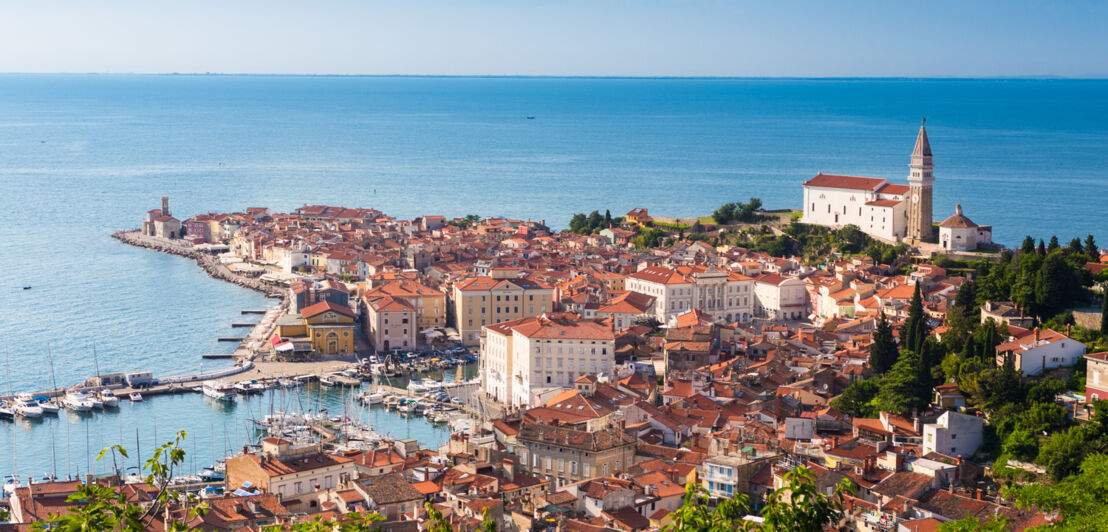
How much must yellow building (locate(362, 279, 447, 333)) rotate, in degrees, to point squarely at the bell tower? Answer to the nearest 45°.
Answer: approximately 90° to its left

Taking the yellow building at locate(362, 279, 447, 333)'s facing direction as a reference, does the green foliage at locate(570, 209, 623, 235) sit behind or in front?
behind
